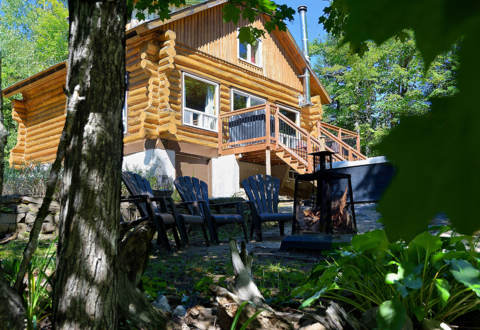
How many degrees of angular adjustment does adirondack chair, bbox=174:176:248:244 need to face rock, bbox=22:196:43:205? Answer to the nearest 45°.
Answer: approximately 135° to its right

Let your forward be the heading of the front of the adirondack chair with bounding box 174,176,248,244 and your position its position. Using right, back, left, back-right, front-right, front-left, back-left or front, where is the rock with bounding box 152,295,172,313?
front-right

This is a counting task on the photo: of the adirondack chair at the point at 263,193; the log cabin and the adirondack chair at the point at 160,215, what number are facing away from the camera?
0

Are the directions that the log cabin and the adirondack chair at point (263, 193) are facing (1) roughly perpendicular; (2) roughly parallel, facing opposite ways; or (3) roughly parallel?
roughly parallel

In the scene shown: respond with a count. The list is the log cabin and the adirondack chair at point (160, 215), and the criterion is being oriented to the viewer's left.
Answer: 0

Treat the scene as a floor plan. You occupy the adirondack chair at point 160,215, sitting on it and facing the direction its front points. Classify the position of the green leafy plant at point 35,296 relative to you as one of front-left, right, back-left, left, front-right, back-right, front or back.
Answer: front-right

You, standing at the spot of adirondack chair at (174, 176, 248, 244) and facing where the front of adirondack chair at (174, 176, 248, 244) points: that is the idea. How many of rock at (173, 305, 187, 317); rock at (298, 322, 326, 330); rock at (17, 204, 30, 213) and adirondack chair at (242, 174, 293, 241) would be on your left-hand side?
1

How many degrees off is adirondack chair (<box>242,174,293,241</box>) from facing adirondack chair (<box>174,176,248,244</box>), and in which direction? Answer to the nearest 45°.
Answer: approximately 90° to its right

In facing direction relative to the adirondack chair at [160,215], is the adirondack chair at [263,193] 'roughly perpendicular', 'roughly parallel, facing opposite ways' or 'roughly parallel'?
roughly parallel

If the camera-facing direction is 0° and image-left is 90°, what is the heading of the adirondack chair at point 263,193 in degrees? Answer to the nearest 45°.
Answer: approximately 315°

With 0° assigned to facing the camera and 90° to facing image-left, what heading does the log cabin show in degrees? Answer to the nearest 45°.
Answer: approximately 315°

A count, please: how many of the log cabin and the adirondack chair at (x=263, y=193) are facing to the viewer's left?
0
